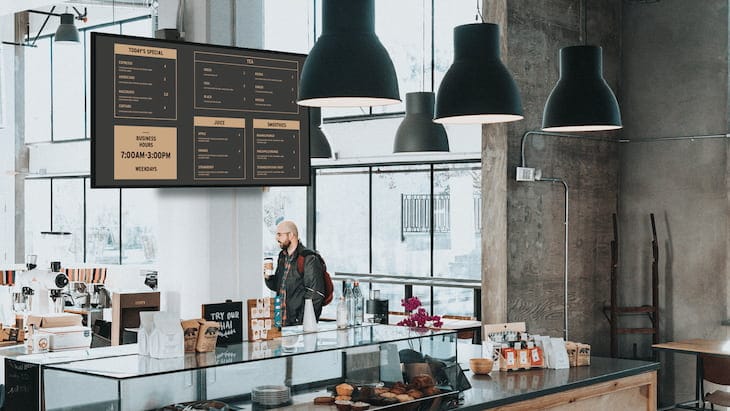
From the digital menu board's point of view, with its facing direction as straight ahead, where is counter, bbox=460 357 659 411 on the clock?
The counter is roughly at 11 o'clock from the digital menu board.

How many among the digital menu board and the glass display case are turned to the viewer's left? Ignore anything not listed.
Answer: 0

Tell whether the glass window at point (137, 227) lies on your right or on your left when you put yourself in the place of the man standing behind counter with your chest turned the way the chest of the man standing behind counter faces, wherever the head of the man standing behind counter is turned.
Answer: on your right

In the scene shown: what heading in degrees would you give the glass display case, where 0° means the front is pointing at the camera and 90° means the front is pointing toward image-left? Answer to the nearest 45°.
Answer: approximately 315°

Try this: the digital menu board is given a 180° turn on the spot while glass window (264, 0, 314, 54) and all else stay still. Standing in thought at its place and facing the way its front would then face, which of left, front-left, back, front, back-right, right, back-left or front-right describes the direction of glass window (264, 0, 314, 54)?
front-right

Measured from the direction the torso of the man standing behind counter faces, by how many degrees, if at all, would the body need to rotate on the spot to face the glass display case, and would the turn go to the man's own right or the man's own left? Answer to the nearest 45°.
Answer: approximately 45° to the man's own left

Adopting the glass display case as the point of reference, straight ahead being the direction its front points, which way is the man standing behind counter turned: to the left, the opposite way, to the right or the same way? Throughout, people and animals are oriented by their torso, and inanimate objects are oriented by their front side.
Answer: to the right

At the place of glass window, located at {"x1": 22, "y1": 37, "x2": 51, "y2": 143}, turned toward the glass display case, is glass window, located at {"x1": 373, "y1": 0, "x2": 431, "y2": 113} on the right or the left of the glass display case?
left

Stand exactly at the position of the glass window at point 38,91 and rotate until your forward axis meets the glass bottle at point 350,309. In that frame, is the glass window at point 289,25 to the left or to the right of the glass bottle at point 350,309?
left

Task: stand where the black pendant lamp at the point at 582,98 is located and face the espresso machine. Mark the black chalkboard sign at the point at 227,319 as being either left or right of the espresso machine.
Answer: left

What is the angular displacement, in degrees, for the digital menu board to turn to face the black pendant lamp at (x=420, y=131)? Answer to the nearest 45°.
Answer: approximately 90° to its left

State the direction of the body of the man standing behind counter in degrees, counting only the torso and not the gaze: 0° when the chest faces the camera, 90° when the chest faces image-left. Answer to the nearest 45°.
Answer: approximately 45°

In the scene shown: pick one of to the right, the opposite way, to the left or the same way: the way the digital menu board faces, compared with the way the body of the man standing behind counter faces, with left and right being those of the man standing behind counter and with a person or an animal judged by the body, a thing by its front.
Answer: to the left
